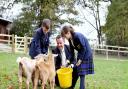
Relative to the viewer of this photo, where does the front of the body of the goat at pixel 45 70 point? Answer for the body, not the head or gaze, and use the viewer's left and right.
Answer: facing away from the viewer and to the right of the viewer

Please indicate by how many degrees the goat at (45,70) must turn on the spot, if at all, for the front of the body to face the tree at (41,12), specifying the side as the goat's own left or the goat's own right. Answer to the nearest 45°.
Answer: approximately 45° to the goat's own left

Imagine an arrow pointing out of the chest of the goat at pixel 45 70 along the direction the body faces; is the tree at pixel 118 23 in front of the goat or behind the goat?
in front
